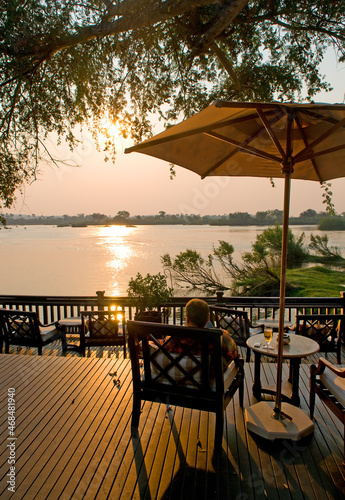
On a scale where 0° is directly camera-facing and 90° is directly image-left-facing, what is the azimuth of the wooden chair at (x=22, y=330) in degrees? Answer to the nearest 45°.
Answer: approximately 225°

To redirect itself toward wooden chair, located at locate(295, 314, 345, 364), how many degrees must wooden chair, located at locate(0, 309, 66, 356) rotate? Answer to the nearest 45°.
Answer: approximately 90° to its right

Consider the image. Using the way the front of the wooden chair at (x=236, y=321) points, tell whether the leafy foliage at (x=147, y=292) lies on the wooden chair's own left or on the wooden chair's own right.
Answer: on the wooden chair's own left

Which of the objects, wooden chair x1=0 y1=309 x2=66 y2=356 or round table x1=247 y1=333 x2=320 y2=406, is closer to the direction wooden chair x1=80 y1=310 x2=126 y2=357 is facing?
the wooden chair

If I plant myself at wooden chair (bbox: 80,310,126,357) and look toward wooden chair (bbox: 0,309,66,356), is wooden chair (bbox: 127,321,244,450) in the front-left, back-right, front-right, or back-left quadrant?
back-left

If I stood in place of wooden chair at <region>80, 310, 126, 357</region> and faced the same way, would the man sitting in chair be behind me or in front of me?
behind

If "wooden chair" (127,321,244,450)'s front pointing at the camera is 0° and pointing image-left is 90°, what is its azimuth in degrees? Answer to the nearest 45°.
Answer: approximately 225°

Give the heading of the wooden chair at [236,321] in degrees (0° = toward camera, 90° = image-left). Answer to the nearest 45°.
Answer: approximately 225°

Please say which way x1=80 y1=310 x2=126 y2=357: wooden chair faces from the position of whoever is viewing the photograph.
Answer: facing away from the viewer

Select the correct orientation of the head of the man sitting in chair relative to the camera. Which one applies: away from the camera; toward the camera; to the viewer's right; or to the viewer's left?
away from the camera

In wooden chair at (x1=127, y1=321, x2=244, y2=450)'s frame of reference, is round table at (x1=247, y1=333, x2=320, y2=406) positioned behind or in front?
in front
